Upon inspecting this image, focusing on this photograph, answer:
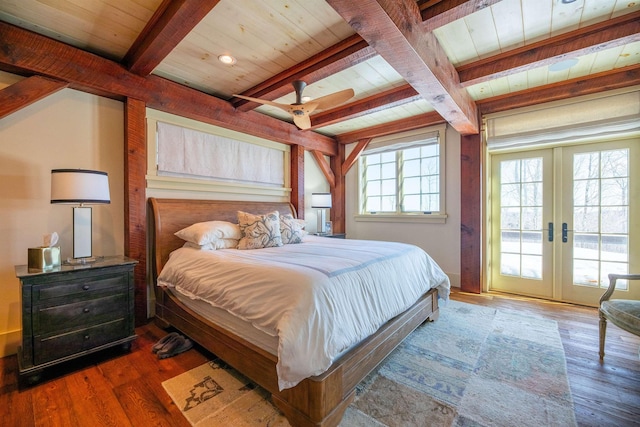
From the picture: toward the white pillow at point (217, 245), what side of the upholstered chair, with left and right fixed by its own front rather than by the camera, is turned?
front

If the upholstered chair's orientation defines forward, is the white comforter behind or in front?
in front

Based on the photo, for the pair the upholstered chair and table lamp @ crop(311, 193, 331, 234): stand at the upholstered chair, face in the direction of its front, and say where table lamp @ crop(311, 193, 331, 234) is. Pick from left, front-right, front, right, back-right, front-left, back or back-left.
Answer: front-right

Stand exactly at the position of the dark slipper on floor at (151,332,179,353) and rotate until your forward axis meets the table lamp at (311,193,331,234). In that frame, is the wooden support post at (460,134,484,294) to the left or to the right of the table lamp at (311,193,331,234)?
right

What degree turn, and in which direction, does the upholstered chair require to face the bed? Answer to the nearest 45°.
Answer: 0° — it already faces it

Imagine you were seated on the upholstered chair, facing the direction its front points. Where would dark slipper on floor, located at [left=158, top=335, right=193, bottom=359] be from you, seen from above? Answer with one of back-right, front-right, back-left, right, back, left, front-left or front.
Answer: front

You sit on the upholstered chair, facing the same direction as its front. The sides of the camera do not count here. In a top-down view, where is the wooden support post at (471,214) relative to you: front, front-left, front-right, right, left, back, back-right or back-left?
right

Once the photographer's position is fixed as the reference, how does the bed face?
facing the viewer and to the right of the viewer

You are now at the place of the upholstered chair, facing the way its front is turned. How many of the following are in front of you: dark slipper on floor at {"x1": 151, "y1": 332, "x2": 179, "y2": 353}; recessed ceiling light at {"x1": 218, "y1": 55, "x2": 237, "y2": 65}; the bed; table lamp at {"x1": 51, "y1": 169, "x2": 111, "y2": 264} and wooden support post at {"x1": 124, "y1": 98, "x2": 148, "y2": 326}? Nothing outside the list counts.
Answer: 5

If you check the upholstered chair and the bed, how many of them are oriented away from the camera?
0

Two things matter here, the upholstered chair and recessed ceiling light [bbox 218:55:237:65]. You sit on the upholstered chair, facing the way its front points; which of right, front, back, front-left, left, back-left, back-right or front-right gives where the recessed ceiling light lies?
front

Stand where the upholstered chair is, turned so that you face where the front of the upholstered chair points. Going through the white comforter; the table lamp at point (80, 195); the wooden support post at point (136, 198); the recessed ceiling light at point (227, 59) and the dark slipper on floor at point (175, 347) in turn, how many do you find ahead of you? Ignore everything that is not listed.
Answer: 5

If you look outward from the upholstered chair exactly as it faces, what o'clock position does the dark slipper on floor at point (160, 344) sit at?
The dark slipper on floor is roughly at 12 o'clock from the upholstered chair.

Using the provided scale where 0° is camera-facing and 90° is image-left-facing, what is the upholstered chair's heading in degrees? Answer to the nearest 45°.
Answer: approximately 45°

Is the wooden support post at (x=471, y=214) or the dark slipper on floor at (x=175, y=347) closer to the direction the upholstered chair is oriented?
the dark slipper on floor

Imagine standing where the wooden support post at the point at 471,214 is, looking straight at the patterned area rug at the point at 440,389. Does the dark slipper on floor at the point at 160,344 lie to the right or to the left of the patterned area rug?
right
